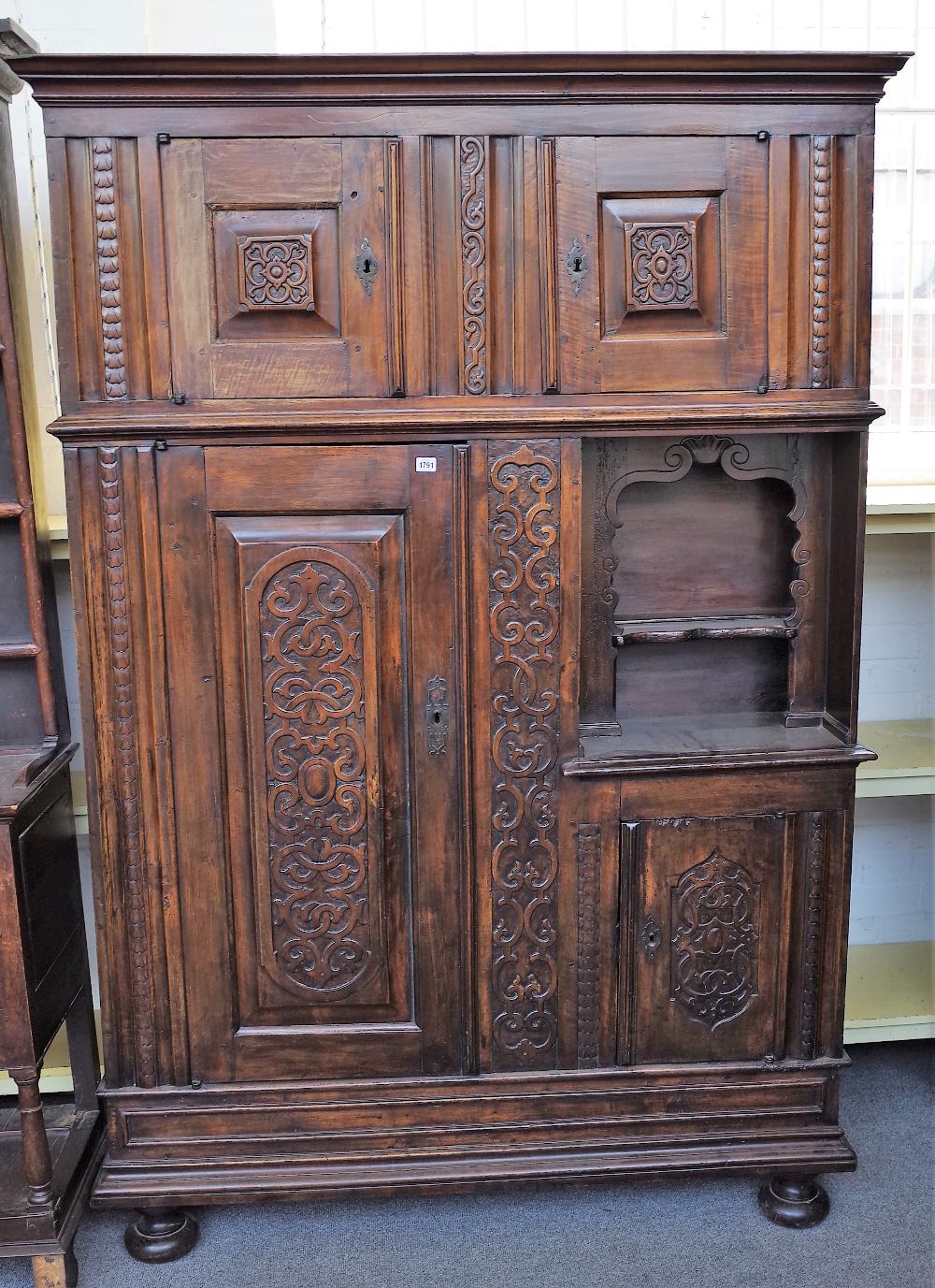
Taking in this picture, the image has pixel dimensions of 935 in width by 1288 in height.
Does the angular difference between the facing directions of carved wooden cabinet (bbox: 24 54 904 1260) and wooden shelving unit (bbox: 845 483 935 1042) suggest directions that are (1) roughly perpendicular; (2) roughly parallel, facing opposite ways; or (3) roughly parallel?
roughly parallel

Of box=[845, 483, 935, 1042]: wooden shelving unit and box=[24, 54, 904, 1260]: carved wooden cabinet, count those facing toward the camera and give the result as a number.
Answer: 2

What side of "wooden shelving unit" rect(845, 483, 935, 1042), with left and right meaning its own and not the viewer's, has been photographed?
front

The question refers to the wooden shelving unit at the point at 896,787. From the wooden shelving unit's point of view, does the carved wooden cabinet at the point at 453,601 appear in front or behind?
in front

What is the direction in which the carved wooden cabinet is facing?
toward the camera
